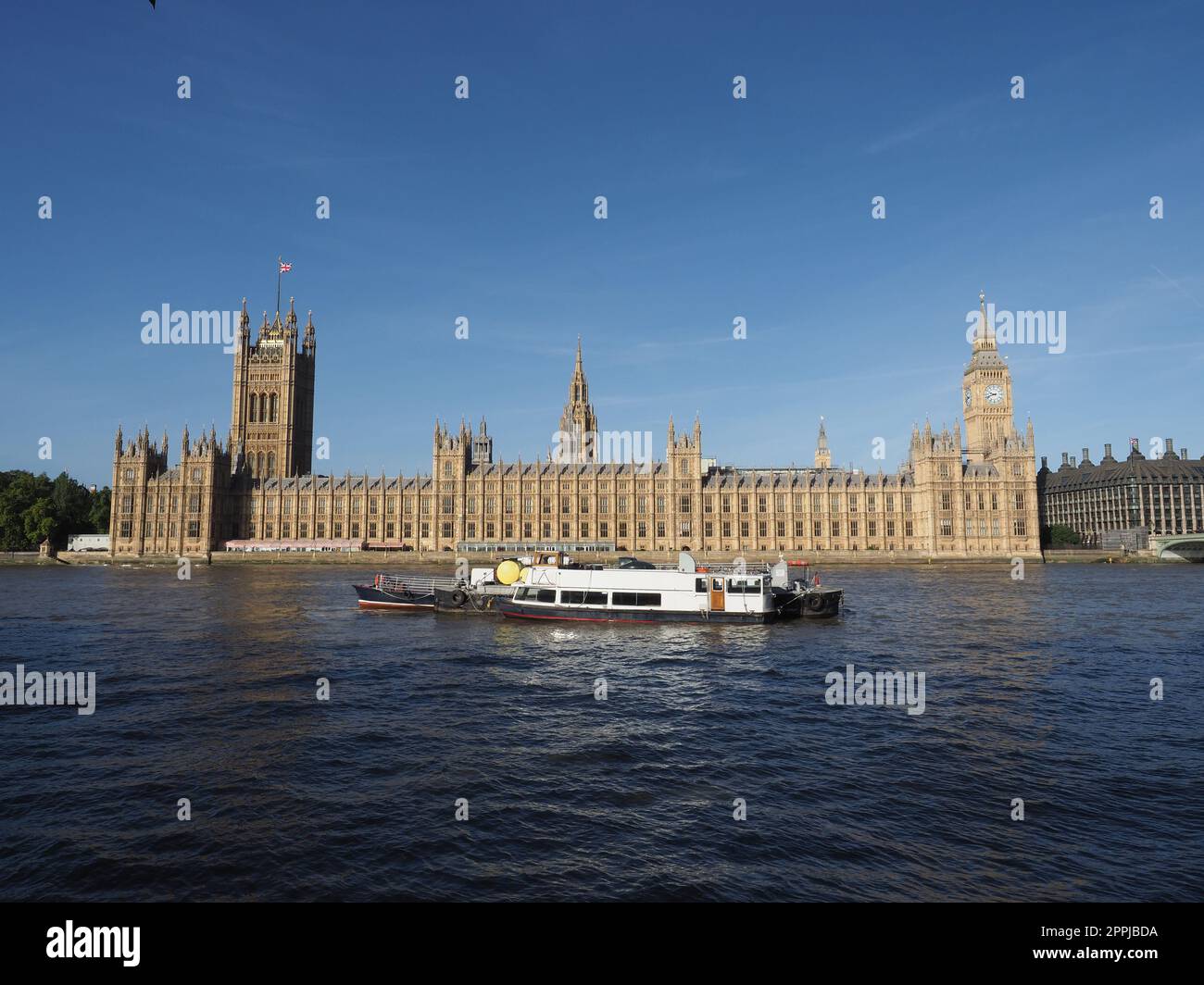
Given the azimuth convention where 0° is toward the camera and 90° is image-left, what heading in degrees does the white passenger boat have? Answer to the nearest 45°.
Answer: approximately 90°
